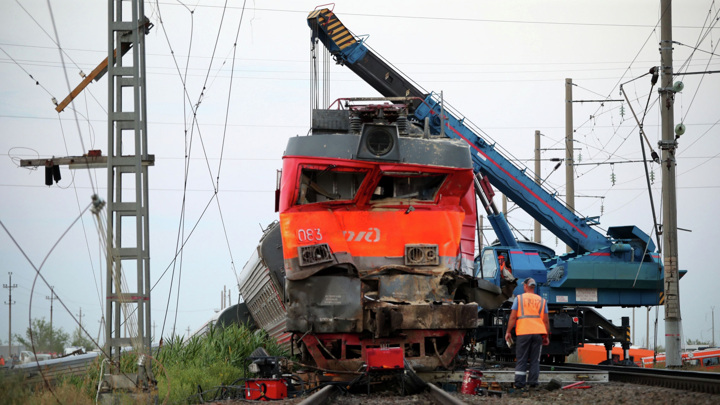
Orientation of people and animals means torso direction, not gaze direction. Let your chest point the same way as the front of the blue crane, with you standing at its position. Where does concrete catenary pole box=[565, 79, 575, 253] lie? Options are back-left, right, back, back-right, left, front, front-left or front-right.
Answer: right

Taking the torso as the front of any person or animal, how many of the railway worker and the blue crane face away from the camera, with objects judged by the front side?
1

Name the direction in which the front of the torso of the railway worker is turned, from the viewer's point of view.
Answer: away from the camera

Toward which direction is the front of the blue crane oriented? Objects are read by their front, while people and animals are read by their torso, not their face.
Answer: to the viewer's left

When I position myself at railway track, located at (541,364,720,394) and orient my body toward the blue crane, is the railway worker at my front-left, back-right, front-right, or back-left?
front-left

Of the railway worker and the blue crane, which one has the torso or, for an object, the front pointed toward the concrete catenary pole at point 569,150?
the railway worker

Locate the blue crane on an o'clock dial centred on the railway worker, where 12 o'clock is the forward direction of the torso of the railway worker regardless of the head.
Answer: The blue crane is roughly at 12 o'clock from the railway worker.

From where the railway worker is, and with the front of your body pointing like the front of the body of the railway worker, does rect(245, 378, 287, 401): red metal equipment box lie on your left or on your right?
on your left

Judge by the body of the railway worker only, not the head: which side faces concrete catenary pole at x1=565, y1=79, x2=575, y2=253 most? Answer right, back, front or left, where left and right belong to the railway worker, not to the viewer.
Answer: front

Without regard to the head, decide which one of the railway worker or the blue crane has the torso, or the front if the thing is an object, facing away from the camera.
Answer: the railway worker

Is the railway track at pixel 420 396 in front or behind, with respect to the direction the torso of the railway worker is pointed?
behind
